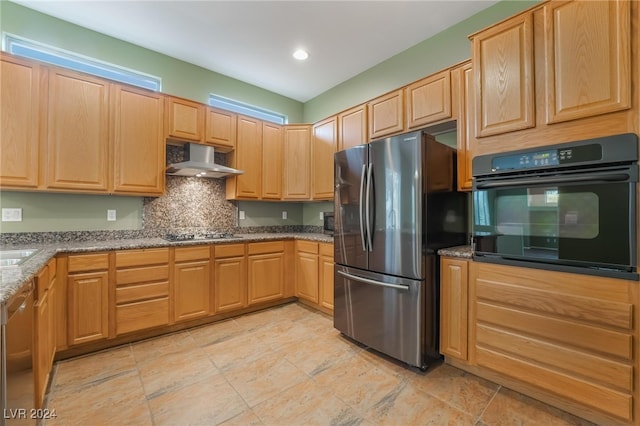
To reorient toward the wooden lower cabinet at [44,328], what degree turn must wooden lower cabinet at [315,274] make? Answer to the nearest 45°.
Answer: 0° — it already faces it

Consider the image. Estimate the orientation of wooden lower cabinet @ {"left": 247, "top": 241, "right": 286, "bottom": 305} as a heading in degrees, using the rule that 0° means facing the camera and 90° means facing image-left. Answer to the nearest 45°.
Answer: approximately 315°

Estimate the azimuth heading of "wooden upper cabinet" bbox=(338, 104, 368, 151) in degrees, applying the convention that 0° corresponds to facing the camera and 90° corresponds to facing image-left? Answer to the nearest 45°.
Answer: approximately 45°

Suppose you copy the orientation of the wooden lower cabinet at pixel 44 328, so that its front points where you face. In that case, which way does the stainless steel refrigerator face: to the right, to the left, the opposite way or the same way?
the opposite way

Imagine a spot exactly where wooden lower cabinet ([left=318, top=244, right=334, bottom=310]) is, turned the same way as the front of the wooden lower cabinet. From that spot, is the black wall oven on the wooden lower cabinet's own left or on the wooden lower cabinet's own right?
on the wooden lower cabinet's own left

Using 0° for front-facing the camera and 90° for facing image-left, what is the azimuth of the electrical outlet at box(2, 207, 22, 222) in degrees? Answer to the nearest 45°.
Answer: approximately 0°

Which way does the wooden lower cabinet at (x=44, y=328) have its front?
to the viewer's right

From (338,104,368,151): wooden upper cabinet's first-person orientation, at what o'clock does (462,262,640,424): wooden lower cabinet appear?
The wooden lower cabinet is roughly at 9 o'clock from the wooden upper cabinet.

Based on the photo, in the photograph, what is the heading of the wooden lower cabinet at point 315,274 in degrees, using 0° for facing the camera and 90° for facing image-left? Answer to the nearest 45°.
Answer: approximately 45°

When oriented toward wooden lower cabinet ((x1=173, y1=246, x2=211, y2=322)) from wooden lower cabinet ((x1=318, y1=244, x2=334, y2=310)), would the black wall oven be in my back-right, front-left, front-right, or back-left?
back-left

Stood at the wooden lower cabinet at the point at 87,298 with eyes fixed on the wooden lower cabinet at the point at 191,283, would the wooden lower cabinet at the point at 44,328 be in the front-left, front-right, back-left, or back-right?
back-right
